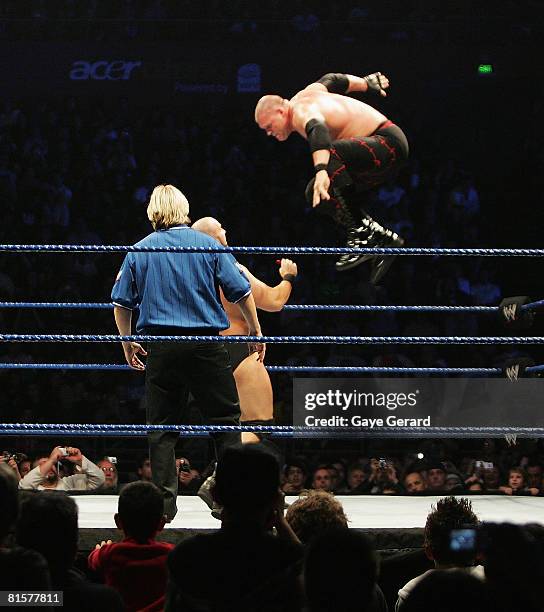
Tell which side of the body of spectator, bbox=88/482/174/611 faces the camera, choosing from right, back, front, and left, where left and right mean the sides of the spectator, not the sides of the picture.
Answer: back

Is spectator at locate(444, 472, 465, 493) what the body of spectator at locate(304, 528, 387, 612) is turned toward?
yes

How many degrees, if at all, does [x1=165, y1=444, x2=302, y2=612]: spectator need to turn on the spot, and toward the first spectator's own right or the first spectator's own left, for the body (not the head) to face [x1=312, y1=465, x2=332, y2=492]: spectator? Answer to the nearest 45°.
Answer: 0° — they already face them

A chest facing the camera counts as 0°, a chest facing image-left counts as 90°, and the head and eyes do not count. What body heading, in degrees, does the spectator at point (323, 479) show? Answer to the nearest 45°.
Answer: approximately 0°

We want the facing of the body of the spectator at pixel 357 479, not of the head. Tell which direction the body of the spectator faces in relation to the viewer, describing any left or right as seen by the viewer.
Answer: facing the viewer

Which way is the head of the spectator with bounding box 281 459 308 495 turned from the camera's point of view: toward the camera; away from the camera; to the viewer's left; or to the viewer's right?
toward the camera

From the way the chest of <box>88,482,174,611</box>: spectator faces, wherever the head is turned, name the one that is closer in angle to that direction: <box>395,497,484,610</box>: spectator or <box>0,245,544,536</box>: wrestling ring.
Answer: the wrestling ring

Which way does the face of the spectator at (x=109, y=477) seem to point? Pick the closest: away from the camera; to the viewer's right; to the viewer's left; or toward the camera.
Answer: toward the camera

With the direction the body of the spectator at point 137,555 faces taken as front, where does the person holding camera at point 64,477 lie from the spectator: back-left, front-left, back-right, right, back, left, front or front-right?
front

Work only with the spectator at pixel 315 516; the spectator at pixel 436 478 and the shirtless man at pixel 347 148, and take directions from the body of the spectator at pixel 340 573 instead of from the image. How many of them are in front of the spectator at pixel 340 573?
3

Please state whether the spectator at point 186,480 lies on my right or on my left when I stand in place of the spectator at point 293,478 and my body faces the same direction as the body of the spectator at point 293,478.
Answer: on my right

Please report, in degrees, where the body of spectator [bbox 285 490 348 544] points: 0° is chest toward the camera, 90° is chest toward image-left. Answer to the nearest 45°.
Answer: approximately 180°

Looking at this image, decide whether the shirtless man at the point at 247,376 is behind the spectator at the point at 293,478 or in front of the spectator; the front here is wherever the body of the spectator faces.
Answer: in front

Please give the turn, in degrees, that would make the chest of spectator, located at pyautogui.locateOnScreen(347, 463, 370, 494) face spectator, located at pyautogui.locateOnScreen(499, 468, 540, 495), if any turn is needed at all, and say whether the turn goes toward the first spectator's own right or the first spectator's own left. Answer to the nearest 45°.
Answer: approximately 90° to the first spectator's own left

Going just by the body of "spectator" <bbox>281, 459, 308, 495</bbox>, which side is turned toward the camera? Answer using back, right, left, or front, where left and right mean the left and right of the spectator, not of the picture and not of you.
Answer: front

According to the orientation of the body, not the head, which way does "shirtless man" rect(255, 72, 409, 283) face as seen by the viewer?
to the viewer's left

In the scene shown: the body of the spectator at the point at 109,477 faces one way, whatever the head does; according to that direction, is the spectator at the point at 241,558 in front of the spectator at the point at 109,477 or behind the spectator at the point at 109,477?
in front

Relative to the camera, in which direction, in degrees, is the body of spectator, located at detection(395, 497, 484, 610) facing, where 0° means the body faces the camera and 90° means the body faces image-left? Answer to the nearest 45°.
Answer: approximately 180°

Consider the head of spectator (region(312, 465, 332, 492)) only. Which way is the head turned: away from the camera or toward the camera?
toward the camera

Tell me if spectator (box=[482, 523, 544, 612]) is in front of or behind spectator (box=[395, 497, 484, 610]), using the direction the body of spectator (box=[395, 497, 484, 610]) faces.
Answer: behind

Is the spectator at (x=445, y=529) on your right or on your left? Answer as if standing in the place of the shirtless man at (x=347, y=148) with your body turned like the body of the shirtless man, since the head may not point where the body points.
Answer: on your left
